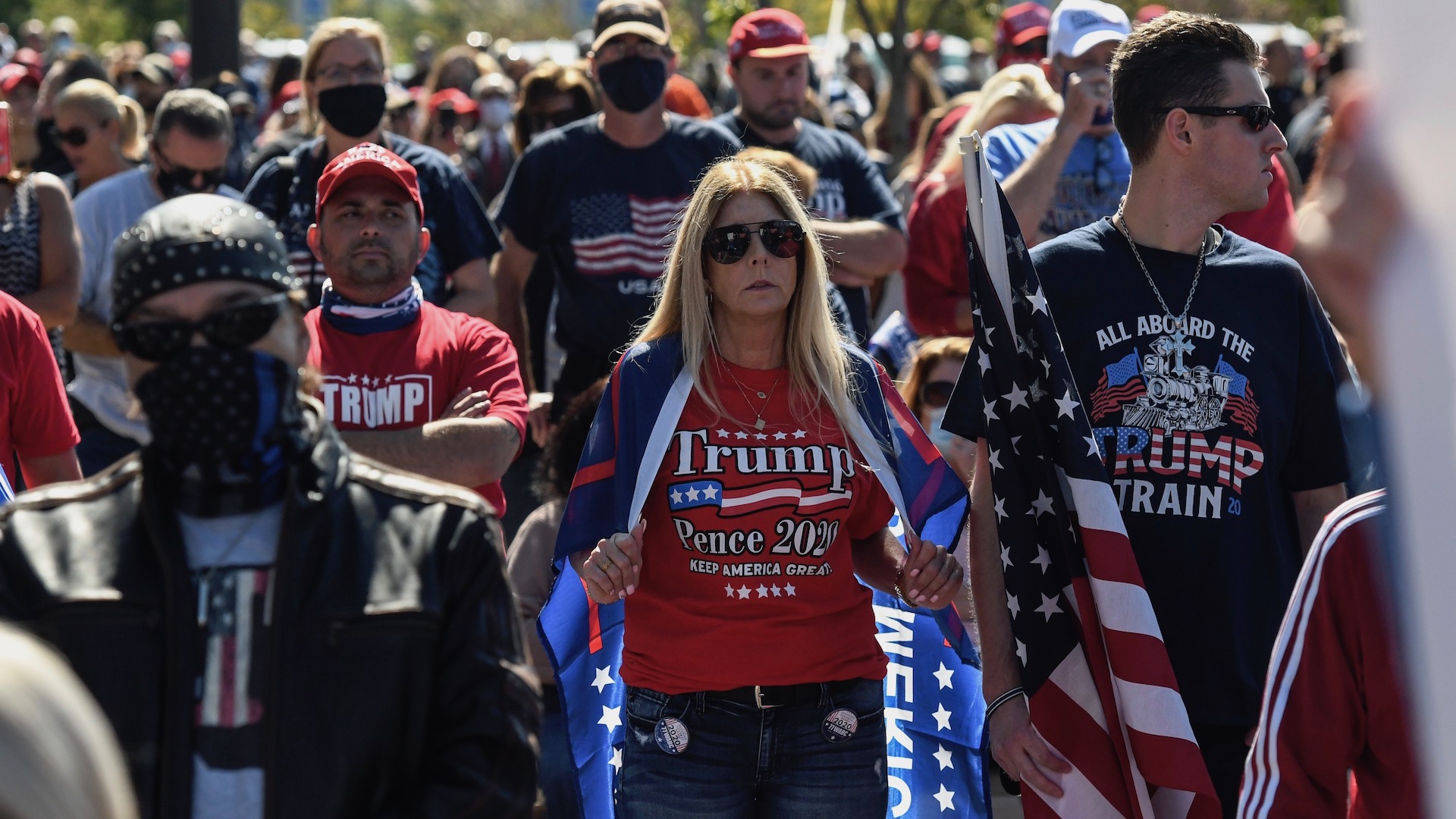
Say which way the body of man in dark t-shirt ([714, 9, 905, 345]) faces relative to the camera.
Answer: toward the camera

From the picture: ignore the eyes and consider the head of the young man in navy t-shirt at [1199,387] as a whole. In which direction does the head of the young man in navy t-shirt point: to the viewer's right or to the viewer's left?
to the viewer's right

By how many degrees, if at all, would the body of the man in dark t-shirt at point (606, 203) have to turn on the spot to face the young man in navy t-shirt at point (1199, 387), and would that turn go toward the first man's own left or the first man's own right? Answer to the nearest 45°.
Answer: approximately 45° to the first man's own left

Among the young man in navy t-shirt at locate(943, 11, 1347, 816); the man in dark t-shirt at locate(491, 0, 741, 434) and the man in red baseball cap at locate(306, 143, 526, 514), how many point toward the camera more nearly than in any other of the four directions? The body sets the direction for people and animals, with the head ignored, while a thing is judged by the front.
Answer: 3

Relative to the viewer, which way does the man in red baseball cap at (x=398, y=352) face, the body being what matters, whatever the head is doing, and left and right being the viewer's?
facing the viewer

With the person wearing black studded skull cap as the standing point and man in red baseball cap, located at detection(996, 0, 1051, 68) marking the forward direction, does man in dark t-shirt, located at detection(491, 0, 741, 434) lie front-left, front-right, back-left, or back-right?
front-left

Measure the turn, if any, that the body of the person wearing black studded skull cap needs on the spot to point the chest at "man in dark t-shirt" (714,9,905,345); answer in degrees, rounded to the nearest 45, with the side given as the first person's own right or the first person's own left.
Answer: approximately 135° to the first person's own left

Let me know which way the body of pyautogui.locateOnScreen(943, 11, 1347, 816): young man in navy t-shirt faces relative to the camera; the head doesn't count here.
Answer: toward the camera
